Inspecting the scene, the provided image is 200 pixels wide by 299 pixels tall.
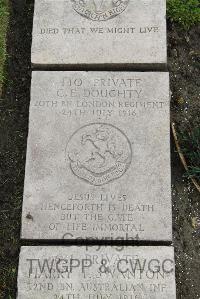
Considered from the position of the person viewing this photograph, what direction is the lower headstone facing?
facing the viewer

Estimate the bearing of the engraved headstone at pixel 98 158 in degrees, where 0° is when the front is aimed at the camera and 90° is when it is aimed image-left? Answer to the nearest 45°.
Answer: approximately 0°

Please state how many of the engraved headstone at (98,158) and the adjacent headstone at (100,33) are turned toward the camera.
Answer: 2

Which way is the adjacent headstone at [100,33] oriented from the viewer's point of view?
toward the camera
